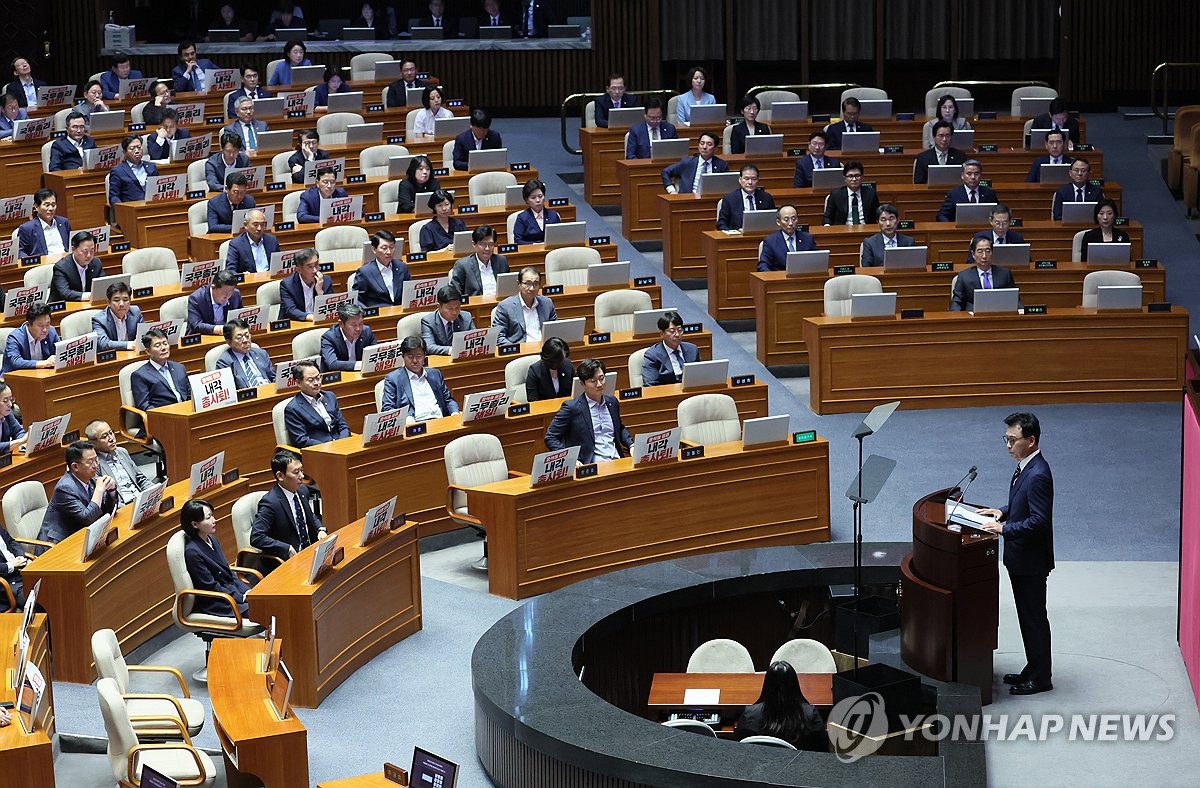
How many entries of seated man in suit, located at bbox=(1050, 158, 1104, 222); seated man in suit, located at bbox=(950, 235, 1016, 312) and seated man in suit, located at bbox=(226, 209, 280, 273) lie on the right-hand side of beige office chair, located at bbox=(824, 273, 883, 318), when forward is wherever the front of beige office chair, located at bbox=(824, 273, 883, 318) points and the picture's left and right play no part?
1

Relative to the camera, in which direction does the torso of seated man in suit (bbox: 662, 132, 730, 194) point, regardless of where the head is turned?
toward the camera

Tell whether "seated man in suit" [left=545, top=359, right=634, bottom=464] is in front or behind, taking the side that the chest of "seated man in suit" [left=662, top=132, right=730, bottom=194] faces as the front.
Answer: in front

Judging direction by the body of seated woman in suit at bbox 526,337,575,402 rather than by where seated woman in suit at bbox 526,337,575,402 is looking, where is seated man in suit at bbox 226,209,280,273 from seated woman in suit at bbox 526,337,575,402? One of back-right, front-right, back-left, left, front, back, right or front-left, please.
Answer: back

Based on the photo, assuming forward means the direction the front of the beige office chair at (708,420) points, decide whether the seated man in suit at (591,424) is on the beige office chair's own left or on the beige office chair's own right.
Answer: on the beige office chair's own right

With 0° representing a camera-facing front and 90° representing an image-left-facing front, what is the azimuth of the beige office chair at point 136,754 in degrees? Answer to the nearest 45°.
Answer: approximately 270°

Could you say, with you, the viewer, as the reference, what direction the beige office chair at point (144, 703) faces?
facing to the right of the viewer

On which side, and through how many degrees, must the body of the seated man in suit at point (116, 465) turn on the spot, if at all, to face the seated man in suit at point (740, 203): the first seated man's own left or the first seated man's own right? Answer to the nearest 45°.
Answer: approximately 90° to the first seated man's own left

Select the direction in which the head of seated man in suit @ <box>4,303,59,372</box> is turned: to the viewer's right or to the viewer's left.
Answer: to the viewer's right

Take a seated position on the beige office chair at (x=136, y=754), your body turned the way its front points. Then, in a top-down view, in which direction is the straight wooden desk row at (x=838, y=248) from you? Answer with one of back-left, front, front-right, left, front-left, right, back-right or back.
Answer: front-left

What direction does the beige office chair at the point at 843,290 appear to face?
toward the camera

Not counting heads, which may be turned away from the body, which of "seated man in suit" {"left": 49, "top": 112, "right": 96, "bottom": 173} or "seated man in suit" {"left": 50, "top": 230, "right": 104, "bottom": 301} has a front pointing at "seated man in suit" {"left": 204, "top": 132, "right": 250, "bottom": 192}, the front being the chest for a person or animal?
"seated man in suit" {"left": 49, "top": 112, "right": 96, "bottom": 173}
